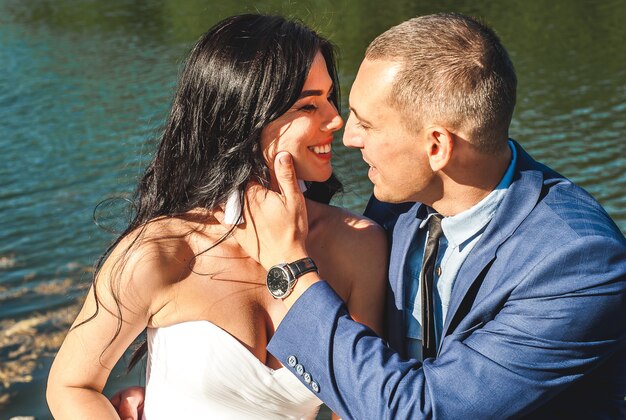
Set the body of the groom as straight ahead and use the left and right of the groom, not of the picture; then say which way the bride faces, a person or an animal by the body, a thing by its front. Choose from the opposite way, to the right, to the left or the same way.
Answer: to the left

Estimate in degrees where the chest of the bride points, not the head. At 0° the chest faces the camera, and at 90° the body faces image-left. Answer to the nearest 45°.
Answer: approximately 315°

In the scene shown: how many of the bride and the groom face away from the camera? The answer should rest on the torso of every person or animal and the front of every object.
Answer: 0

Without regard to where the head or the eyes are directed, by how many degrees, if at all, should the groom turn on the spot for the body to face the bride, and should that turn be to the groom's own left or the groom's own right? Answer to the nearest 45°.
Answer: approximately 45° to the groom's own right

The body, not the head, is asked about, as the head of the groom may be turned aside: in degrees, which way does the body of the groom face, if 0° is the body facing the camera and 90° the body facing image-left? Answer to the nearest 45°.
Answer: approximately 45°
